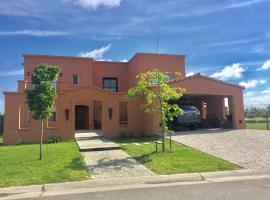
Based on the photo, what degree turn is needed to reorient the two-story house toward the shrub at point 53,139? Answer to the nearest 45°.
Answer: approximately 45° to its right

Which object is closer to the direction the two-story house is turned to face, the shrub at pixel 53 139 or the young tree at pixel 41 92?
the young tree

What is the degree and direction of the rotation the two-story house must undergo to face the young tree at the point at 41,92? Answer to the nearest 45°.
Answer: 0° — it already faces it

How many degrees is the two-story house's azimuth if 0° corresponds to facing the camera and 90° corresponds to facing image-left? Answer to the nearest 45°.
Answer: approximately 0°
